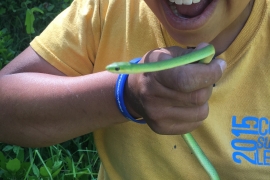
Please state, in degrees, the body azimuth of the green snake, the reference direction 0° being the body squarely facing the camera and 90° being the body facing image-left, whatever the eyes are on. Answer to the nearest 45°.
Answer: approximately 90°

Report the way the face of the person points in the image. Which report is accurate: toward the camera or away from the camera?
toward the camera

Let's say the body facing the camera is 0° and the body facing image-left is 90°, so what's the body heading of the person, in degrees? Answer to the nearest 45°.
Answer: approximately 0°
